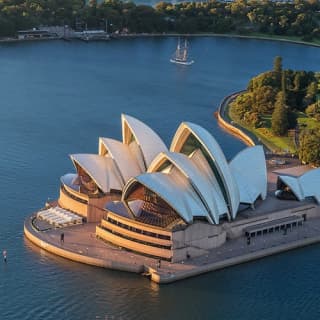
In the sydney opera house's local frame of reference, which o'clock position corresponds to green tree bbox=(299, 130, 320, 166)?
The green tree is roughly at 6 o'clock from the sydney opera house.

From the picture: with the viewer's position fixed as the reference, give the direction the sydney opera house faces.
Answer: facing the viewer and to the left of the viewer
